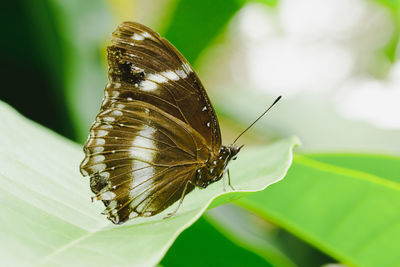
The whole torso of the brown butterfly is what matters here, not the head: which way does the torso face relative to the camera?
to the viewer's right
